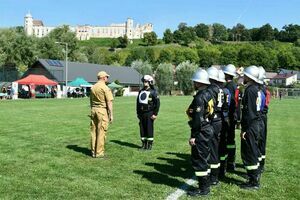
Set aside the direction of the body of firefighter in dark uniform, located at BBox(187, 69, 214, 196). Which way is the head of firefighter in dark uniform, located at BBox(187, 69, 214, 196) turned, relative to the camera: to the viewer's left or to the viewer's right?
to the viewer's left

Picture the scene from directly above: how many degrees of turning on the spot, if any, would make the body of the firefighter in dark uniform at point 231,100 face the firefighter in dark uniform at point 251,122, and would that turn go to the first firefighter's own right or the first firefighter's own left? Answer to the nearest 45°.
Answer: approximately 90° to the first firefighter's own left

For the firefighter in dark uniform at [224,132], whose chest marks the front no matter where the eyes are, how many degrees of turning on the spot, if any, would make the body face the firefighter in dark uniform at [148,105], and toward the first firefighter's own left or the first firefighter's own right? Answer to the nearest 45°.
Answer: approximately 45° to the first firefighter's own right

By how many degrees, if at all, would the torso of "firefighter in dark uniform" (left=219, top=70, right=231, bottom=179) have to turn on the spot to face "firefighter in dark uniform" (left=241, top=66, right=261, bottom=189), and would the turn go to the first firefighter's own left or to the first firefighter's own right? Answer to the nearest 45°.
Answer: approximately 135° to the first firefighter's own left

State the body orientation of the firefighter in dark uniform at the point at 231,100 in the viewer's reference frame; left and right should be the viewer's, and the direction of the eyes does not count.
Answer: facing to the left of the viewer

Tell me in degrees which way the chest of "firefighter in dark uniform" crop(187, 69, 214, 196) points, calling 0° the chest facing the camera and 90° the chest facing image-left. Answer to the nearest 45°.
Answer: approximately 90°

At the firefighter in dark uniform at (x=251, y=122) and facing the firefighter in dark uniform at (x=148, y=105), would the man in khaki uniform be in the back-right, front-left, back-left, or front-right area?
front-left

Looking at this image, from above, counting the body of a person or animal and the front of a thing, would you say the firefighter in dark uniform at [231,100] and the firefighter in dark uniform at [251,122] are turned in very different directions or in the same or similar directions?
same or similar directions

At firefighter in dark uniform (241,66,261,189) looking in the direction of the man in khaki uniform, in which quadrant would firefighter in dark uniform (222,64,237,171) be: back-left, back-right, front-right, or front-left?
front-right

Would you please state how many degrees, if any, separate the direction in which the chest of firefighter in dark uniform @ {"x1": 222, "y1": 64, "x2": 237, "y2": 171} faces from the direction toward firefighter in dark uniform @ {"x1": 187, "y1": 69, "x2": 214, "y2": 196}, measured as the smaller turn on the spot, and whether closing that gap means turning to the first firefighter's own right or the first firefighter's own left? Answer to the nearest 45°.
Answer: approximately 90° to the first firefighter's own left

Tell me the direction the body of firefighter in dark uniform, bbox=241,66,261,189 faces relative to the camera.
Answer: to the viewer's left

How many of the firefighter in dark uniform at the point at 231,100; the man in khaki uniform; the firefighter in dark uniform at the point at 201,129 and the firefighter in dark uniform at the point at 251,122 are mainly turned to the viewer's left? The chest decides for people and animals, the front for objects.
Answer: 3

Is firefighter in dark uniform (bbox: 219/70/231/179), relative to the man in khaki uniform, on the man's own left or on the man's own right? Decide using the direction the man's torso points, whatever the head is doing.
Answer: on the man's own right

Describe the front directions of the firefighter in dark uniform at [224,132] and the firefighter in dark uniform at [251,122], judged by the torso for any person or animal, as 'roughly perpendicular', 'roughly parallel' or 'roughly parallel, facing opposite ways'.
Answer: roughly parallel

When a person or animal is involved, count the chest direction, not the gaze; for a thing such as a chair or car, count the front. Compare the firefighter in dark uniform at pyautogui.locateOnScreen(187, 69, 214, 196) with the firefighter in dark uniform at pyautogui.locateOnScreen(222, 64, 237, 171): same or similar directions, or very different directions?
same or similar directions
